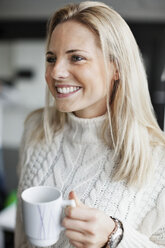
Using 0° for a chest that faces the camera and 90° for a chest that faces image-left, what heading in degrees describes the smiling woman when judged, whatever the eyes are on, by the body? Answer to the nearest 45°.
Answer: approximately 45°
